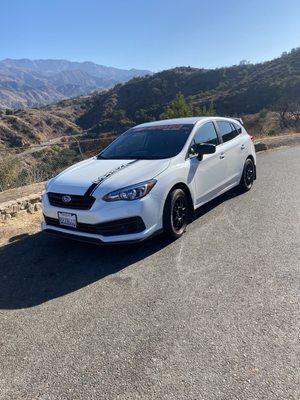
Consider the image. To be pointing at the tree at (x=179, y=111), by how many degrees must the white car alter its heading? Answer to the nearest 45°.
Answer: approximately 135° to its right

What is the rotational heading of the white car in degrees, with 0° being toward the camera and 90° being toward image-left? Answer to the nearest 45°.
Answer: approximately 45°

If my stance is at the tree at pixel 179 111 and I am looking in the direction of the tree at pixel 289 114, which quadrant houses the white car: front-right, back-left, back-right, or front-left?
back-right

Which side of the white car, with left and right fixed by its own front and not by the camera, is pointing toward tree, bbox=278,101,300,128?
back
